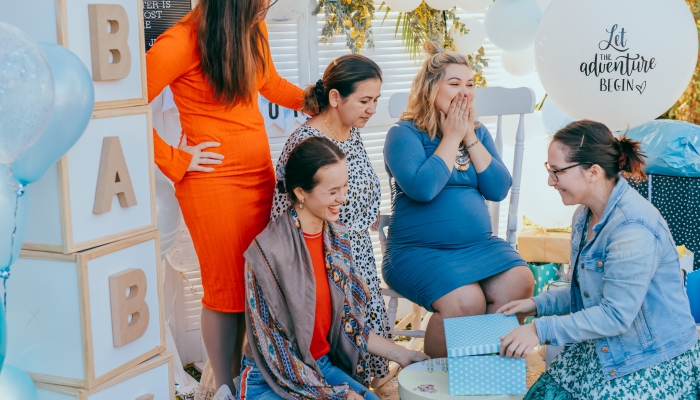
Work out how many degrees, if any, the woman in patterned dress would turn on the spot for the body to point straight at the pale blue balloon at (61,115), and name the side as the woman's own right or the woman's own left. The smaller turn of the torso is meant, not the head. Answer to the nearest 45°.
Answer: approximately 90° to the woman's own right

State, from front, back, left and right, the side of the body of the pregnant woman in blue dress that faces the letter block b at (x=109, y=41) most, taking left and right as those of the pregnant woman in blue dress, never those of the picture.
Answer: right

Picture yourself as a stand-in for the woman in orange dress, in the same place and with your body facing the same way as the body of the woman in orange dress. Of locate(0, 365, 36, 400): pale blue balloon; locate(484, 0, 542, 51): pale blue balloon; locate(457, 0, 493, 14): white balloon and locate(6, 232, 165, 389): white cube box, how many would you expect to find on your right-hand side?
2

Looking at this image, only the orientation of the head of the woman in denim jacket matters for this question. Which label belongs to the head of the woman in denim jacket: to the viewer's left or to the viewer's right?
to the viewer's left

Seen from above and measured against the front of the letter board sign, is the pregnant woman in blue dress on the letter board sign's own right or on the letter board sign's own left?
on the letter board sign's own left

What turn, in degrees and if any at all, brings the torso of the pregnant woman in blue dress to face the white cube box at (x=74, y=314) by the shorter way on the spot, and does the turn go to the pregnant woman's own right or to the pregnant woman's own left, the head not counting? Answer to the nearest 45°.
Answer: approximately 90° to the pregnant woman's own right

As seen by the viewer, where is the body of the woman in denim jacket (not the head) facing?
to the viewer's left

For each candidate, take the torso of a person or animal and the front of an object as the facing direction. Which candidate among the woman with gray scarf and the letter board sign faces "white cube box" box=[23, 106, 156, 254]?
the letter board sign

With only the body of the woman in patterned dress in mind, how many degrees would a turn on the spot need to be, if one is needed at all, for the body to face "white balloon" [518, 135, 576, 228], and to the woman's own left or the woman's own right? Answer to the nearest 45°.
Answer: approximately 90° to the woman's own left

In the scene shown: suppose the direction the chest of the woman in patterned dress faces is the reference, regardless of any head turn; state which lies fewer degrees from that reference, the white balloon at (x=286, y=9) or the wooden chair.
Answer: the wooden chair

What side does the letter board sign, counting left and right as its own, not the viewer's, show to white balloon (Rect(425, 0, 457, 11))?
left

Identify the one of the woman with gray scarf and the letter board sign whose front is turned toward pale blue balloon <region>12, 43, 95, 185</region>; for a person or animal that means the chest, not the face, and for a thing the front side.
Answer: the letter board sign

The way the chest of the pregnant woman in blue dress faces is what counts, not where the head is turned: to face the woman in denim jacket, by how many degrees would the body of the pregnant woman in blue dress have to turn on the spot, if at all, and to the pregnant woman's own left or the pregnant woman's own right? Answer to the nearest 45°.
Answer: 0° — they already face them
